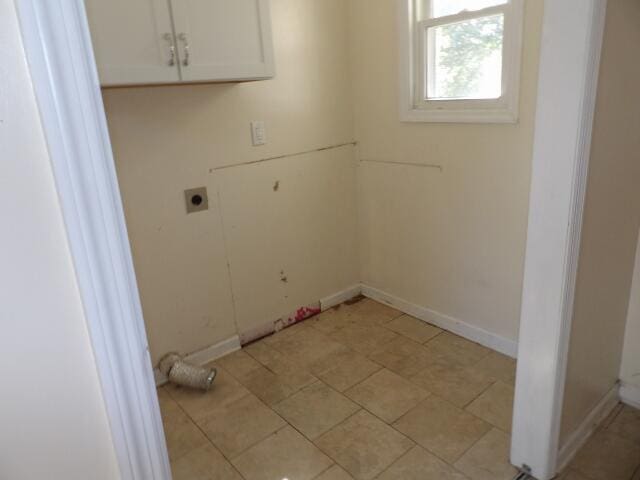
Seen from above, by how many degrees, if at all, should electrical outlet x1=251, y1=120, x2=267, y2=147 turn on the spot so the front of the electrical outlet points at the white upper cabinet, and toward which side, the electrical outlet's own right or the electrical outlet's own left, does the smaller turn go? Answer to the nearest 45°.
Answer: approximately 90° to the electrical outlet's own right

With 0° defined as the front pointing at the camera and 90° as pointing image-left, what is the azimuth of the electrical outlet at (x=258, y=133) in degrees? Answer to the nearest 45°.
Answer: approximately 315°

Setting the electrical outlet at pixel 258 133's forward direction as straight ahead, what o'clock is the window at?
The window is roughly at 11 o'clock from the electrical outlet.
